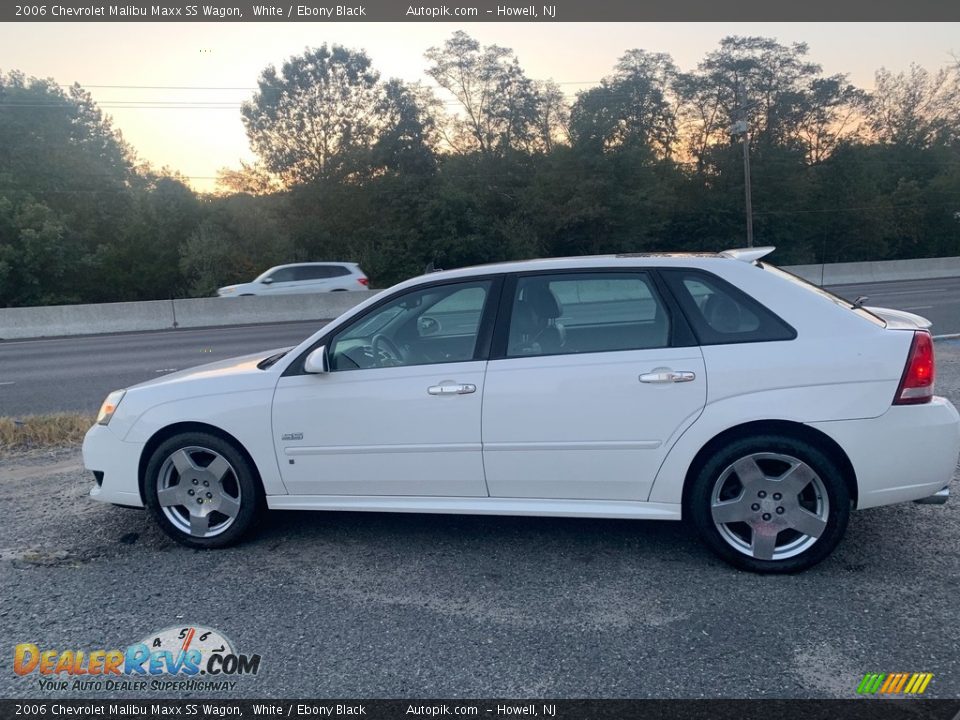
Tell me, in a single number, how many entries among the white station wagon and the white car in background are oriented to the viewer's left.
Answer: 2

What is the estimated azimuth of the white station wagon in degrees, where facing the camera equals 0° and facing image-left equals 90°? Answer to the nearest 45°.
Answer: approximately 90°

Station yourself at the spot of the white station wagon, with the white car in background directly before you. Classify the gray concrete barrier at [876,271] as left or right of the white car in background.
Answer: right

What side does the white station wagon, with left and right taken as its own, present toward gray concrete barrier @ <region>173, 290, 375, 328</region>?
right

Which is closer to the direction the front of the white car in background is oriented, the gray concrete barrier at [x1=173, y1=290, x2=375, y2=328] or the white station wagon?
the gray concrete barrier

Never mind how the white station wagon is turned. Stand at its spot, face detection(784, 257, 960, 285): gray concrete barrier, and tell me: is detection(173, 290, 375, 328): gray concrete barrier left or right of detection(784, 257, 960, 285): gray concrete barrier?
left

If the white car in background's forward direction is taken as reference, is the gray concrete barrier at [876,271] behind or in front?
behind

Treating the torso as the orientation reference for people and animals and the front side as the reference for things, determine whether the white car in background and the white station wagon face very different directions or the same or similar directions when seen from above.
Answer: same or similar directions

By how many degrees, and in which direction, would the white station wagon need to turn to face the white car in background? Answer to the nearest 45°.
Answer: approximately 90° to its right

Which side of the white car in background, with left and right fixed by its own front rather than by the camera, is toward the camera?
left

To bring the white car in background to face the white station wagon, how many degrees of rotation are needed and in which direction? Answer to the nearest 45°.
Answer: approximately 90° to its left
